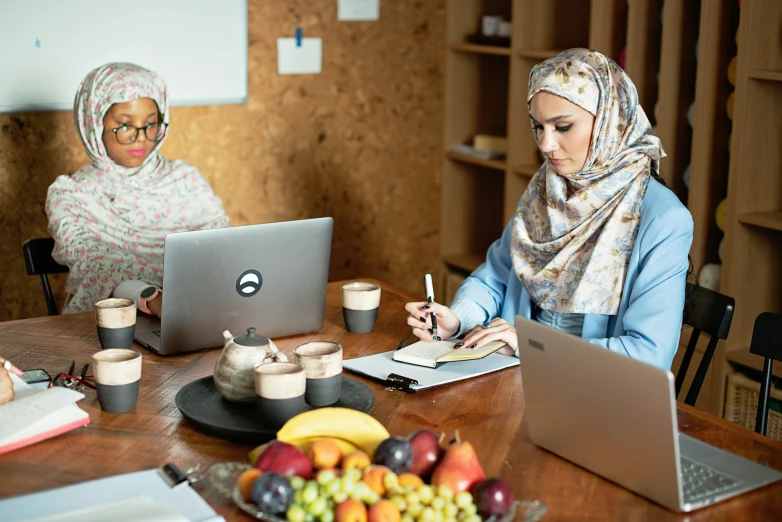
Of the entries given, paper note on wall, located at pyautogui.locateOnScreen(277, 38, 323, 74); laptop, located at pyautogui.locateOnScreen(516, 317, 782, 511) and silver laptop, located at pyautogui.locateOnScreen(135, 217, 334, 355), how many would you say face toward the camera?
1

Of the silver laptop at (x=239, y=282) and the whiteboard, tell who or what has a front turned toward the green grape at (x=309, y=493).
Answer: the whiteboard

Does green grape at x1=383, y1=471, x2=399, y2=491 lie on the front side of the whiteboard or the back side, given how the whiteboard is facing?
on the front side

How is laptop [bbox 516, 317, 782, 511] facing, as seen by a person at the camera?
facing away from the viewer and to the right of the viewer

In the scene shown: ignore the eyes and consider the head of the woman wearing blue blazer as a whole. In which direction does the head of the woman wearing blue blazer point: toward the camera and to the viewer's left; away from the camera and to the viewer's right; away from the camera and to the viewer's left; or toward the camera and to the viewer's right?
toward the camera and to the viewer's left

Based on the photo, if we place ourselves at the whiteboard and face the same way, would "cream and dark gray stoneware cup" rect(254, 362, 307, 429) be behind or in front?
in front

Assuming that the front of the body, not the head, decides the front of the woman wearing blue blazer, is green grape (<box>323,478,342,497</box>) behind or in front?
in front

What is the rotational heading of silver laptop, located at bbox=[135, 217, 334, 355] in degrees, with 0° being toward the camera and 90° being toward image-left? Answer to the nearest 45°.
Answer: approximately 135°

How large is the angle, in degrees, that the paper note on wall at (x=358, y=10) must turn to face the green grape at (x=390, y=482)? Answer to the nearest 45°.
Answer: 0° — it already faces it

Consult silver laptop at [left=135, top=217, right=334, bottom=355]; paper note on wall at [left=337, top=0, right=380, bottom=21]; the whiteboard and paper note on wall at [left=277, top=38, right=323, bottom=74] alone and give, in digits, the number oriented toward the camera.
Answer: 3

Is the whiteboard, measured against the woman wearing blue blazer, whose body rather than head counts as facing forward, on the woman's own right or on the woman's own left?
on the woman's own right
